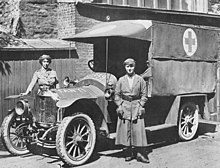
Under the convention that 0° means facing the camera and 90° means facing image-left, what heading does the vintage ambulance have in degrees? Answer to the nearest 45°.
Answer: approximately 45°
